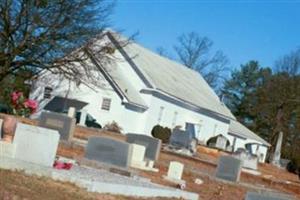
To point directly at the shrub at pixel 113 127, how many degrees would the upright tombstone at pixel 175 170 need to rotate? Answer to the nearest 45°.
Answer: approximately 180°

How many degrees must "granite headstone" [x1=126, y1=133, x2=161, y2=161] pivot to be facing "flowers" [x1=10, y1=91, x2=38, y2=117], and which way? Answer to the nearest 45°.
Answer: approximately 90° to its right

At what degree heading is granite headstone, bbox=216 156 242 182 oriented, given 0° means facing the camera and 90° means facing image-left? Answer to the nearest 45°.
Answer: approximately 45°

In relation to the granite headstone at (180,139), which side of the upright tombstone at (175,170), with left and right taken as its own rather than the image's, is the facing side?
back

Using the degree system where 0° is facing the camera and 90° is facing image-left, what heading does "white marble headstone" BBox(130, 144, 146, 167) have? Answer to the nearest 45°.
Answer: approximately 0°

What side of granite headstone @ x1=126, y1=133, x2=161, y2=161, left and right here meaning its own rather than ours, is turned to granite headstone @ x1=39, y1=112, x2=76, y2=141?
right

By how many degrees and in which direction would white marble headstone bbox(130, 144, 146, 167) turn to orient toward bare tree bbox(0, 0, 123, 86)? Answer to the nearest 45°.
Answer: approximately 135° to its right

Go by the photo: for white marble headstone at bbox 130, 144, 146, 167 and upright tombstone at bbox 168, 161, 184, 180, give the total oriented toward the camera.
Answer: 2
